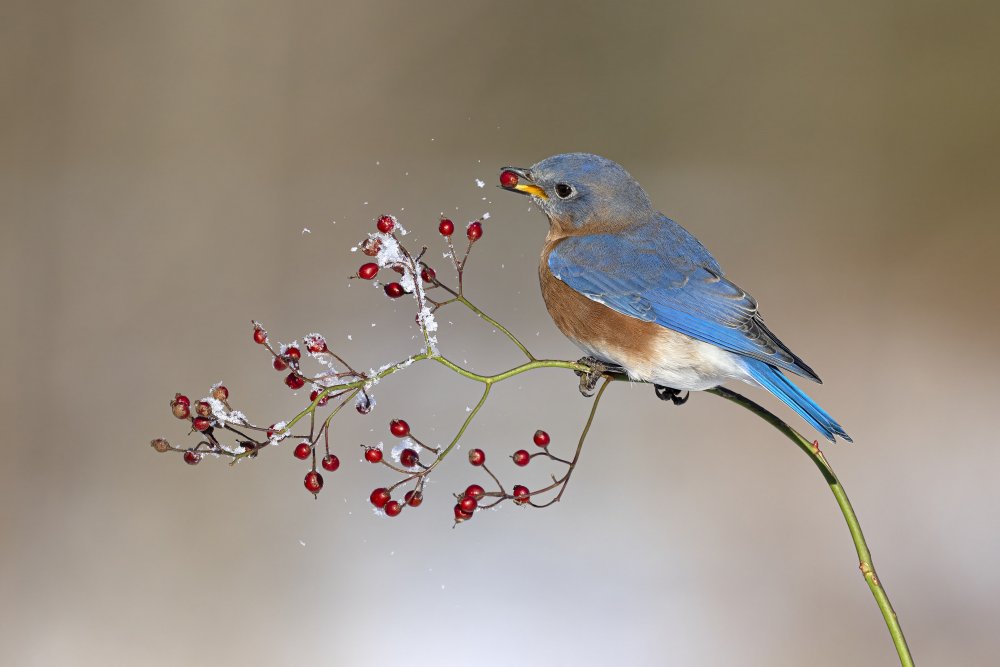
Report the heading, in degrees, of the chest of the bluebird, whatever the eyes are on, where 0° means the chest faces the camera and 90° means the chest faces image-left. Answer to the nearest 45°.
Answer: approximately 90°
